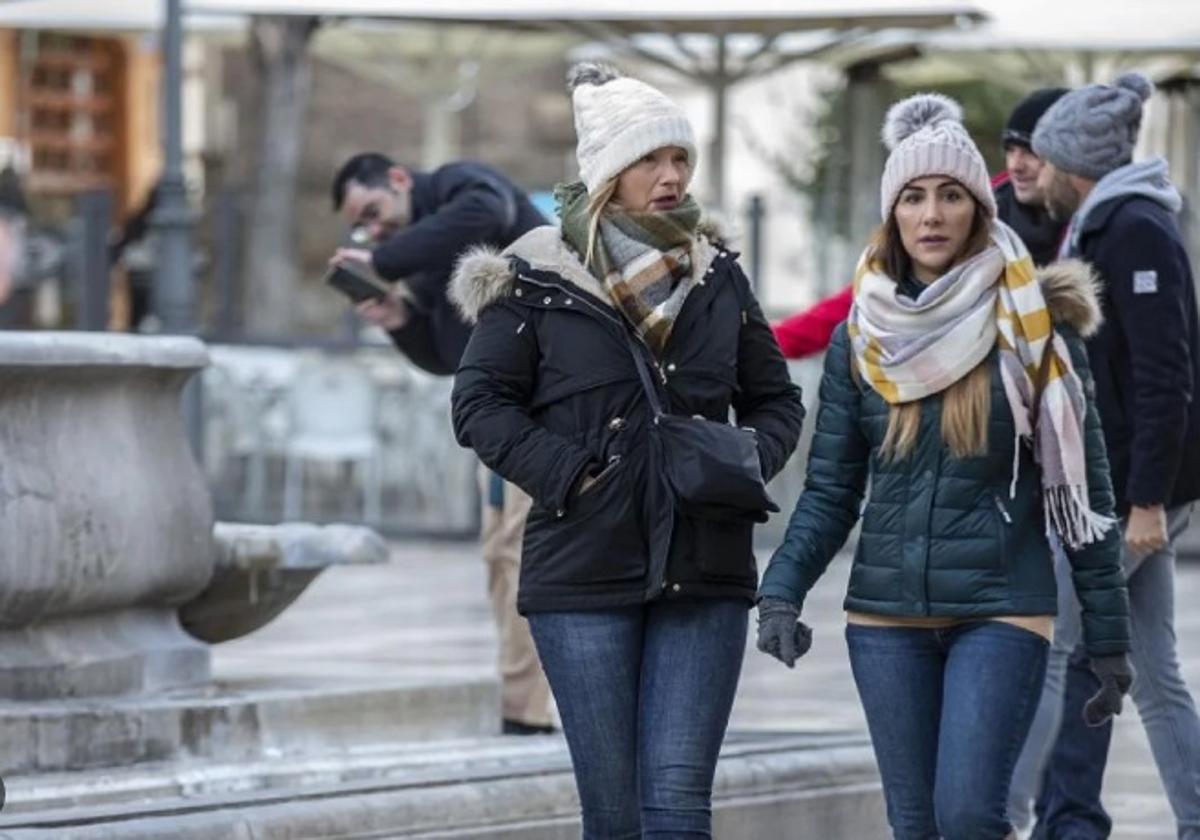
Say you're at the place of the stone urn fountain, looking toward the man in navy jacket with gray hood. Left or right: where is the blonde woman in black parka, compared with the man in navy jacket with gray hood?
right

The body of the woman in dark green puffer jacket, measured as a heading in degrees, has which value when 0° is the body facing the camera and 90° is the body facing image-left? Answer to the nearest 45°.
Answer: approximately 0°

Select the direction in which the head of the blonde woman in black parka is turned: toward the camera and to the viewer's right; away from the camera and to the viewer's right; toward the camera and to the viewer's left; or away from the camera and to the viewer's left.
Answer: toward the camera and to the viewer's right

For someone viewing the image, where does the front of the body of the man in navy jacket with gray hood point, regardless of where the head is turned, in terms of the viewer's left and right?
facing to the left of the viewer

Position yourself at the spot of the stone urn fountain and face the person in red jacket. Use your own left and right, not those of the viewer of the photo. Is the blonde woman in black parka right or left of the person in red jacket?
right
